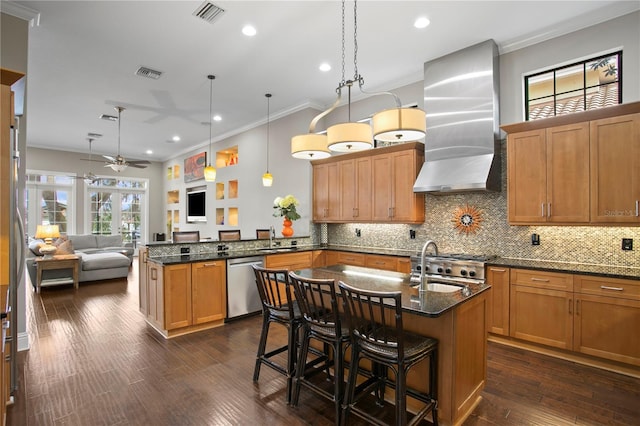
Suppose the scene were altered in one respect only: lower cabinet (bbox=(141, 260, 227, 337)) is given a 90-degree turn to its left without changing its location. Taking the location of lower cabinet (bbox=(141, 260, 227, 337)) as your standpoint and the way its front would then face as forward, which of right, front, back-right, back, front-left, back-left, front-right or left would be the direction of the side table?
left

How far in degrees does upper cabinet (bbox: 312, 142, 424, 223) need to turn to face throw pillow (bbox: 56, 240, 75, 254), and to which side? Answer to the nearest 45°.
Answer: approximately 45° to its right

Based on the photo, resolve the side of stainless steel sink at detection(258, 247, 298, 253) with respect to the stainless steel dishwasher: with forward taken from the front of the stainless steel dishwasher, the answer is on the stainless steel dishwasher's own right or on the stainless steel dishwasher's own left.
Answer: on the stainless steel dishwasher's own left

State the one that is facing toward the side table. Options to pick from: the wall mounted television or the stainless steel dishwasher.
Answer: the wall mounted television

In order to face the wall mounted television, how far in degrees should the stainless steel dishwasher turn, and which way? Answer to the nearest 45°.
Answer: approximately 135° to its left

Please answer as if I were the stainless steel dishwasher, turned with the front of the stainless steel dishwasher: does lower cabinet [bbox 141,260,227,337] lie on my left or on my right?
on my right

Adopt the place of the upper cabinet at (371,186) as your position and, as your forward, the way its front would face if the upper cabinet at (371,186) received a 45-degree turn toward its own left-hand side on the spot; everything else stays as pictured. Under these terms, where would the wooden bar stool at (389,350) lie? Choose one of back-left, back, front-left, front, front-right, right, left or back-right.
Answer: front

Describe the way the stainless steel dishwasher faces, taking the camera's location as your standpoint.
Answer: facing the viewer and to the right of the viewer

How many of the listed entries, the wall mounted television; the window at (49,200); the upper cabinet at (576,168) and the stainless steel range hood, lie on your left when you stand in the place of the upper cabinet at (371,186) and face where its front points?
2

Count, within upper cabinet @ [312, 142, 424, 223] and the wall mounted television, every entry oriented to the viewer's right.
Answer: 0

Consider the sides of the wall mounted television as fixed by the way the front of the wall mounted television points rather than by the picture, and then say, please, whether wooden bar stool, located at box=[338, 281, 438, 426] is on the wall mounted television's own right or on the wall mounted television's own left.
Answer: on the wall mounted television's own left

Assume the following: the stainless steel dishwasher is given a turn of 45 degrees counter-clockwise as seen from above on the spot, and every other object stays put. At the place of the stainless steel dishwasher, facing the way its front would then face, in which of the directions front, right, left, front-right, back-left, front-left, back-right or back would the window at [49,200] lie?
back-left

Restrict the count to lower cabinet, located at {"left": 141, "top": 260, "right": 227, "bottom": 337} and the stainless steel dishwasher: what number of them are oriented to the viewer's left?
0

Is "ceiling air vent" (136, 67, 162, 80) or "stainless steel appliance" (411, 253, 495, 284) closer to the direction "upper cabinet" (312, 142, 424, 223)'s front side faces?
the ceiling air vent
